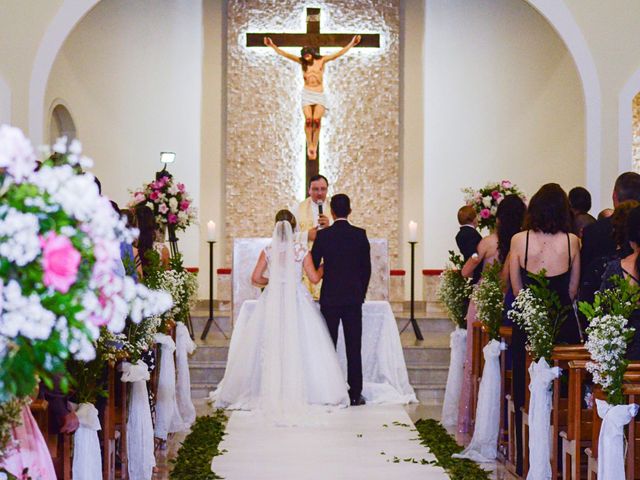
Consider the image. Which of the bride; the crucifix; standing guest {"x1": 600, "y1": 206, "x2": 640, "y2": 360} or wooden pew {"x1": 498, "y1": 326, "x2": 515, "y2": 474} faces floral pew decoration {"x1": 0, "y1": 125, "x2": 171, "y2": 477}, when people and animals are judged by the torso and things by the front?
the crucifix

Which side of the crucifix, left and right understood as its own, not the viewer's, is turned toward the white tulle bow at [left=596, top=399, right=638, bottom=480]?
front

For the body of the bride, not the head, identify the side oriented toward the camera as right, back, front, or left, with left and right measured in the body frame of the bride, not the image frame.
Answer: back

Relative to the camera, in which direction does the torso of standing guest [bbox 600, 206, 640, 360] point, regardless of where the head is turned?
away from the camera

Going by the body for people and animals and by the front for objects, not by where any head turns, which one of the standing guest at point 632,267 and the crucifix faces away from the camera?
the standing guest

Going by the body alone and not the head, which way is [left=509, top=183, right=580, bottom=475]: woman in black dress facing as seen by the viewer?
away from the camera

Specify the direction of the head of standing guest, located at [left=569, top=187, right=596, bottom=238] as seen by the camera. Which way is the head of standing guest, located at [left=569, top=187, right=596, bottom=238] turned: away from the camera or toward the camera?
away from the camera

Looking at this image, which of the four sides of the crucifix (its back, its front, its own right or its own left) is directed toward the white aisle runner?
front

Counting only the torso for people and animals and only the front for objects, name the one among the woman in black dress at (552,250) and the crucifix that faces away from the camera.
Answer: the woman in black dress

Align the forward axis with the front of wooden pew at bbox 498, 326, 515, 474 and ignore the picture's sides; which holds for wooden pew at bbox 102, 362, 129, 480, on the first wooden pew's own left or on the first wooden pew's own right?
on the first wooden pew's own left

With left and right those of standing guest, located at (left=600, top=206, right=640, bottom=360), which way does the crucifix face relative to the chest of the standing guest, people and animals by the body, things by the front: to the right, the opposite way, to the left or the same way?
the opposite way

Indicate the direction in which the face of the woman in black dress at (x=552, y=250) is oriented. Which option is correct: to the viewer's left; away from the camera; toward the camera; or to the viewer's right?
away from the camera

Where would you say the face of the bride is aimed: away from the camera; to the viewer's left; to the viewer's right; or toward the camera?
away from the camera

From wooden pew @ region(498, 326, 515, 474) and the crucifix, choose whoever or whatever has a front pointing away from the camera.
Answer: the wooden pew

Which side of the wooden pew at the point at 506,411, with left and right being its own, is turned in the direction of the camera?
back
